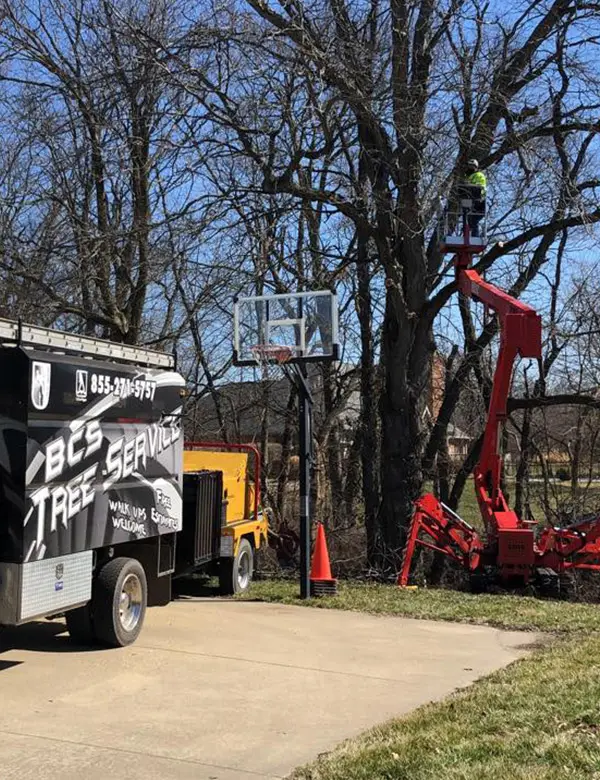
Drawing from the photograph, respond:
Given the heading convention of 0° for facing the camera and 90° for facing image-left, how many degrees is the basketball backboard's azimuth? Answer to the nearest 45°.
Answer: approximately 45°

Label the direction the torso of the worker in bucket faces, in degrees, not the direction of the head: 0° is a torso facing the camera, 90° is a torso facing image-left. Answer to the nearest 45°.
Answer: approximately 90°

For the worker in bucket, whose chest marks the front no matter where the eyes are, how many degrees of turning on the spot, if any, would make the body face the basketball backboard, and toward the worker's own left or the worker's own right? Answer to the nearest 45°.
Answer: approximately 45° to the worker's own left

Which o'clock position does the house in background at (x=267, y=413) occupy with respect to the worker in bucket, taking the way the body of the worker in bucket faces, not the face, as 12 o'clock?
The house in background is roughly at 2 o'clock from the worker in bucket.

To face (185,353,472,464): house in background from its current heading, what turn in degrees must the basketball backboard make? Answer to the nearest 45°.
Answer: approximately 135° to its right
